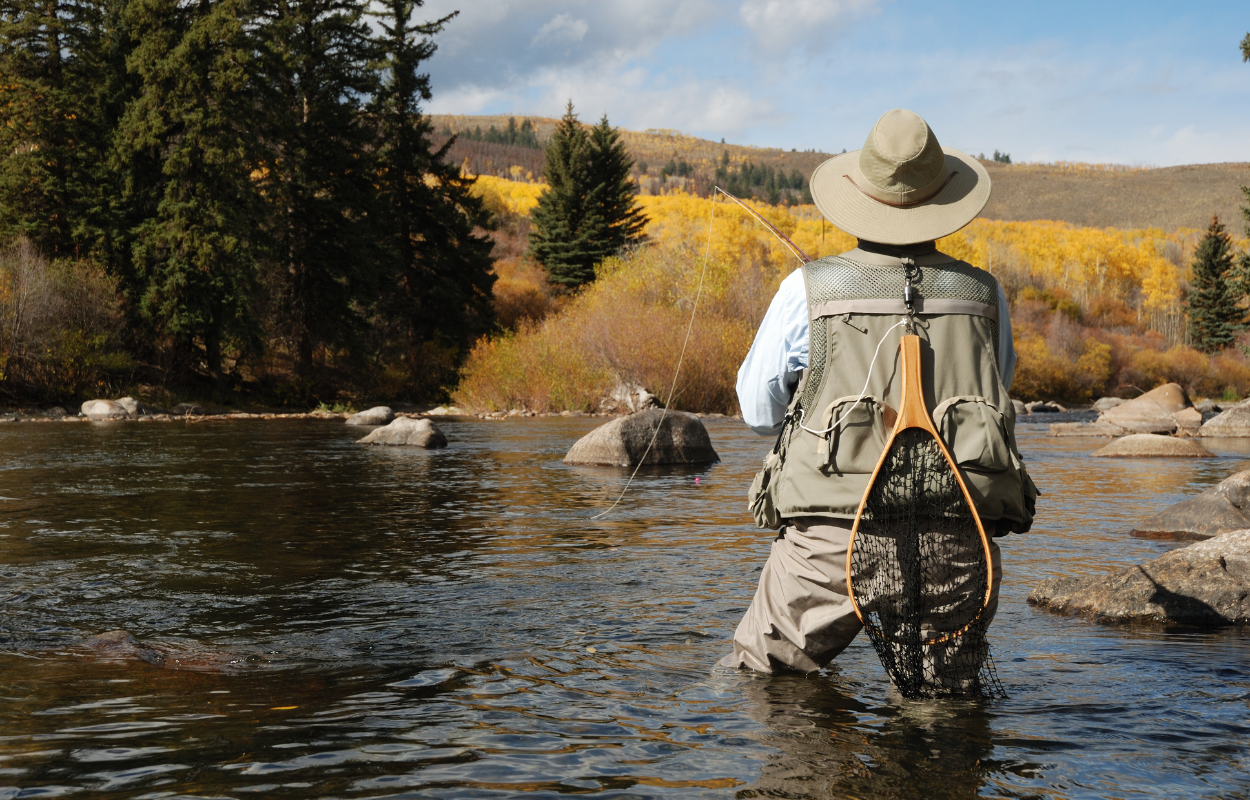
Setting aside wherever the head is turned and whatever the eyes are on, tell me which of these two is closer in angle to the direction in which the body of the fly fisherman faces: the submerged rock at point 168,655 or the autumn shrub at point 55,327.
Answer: the autumn shrub

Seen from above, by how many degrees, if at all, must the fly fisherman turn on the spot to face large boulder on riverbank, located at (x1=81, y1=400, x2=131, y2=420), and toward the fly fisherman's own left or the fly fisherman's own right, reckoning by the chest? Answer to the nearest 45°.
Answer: approximately 45° to the fly fisherman's own left

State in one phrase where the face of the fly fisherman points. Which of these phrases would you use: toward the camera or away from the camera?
away from the camera

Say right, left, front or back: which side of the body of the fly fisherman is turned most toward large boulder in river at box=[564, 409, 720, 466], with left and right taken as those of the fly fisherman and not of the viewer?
front

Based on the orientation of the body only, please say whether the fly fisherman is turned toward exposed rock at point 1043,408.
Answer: yes

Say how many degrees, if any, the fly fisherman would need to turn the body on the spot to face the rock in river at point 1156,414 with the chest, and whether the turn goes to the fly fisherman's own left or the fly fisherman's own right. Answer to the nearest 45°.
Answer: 0° — they already face it

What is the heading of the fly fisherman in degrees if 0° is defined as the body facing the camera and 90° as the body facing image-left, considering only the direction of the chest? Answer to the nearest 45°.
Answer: approximately 180°

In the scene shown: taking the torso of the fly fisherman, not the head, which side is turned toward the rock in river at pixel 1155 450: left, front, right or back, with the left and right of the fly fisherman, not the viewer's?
front

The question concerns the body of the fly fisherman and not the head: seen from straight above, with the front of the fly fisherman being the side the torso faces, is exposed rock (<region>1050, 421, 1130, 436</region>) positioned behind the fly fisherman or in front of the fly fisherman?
in front

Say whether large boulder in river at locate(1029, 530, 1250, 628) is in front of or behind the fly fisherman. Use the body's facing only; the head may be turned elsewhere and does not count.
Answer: in front
